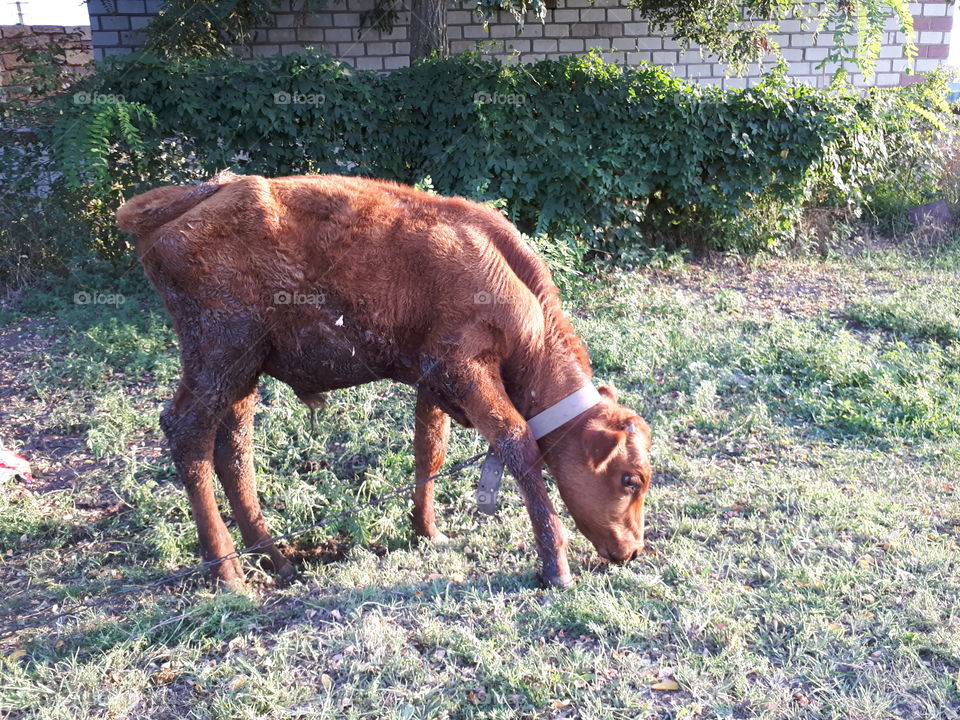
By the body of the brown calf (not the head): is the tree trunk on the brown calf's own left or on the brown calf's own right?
on the brown calf's own left

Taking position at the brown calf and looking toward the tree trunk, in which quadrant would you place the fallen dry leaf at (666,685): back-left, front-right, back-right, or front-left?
back-right

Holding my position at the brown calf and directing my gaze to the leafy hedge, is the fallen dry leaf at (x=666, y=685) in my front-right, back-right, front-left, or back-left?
back-right

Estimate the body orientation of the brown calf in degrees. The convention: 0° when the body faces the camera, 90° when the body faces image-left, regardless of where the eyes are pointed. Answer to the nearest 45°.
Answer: approximately 270°

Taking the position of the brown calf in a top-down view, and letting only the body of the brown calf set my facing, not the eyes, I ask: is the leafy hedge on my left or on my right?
on my left

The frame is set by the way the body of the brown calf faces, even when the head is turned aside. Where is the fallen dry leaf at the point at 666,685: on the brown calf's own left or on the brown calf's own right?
on the brown calf's own right
